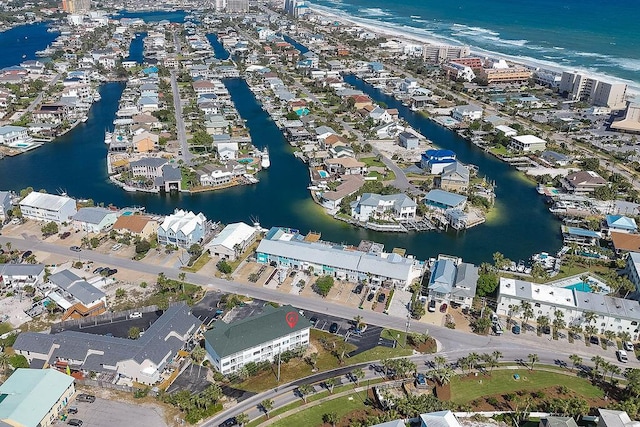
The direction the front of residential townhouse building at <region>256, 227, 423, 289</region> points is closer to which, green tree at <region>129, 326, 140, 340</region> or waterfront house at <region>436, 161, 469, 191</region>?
the green tree

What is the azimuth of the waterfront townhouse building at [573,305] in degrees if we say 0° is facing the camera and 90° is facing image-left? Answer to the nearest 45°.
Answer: approximately 0°

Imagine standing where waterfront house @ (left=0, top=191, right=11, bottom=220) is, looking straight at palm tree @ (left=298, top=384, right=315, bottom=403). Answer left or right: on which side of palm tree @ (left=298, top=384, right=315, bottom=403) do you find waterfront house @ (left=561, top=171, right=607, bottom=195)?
left

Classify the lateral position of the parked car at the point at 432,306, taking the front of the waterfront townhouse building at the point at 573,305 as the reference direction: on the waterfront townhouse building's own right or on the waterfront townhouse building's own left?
on the waterfront townhouse building's own right

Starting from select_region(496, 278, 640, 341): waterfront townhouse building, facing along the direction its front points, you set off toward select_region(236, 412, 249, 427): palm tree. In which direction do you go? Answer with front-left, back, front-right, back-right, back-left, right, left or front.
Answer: front-right

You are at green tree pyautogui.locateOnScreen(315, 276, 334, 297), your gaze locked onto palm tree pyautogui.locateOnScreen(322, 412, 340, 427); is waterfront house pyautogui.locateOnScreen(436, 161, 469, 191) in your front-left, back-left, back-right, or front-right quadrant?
back-left

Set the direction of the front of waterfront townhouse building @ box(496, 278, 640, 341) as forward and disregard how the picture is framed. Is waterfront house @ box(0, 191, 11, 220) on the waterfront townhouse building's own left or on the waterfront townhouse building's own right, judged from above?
on the waterfront townhouse building's own right

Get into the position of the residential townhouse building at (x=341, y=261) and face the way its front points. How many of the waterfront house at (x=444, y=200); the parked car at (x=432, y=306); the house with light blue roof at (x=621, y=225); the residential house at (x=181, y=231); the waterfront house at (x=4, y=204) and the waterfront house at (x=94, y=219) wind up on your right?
3

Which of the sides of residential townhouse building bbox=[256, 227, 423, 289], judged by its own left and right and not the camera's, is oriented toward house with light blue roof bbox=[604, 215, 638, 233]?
left
